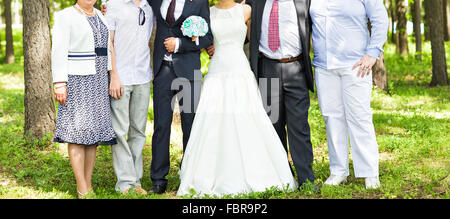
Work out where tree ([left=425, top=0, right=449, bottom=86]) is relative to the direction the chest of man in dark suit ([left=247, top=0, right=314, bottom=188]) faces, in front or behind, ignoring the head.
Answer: behind

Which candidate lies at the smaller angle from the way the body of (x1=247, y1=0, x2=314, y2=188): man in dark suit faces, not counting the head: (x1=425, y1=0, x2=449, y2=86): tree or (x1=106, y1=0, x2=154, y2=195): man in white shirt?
the man in white shirt

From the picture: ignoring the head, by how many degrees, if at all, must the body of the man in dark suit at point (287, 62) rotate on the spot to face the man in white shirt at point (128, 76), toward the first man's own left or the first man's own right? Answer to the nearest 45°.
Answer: approximately 90° to the first man's own right

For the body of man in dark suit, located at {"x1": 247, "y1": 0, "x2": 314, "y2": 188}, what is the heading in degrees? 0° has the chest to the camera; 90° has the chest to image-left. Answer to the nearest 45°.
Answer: approximately 0°

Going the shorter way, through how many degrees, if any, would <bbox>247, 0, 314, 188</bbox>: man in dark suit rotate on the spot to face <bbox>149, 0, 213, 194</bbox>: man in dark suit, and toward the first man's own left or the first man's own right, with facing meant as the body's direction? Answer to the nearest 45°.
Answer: approximately 90° to the first man's own right

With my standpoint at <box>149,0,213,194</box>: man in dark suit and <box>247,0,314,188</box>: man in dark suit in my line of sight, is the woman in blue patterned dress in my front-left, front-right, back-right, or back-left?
back-right

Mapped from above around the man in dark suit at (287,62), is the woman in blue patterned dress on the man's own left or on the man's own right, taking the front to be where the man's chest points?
on the man's own right
